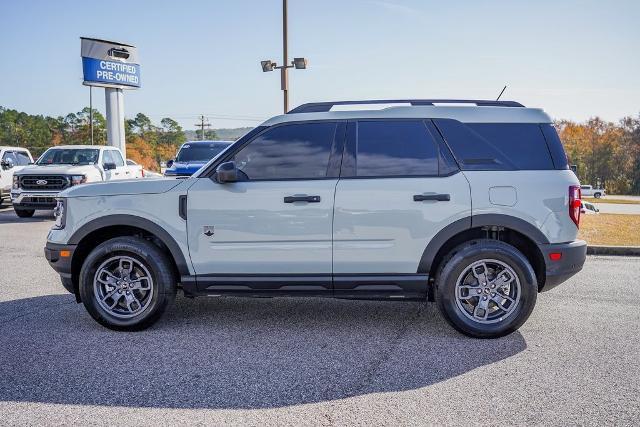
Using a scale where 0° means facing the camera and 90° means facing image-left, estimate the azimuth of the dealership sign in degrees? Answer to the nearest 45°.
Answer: approximately 315°

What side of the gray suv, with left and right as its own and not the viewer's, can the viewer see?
left

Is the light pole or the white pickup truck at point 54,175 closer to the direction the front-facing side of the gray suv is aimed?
the white pickup truck

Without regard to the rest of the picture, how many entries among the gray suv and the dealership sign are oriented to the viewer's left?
1

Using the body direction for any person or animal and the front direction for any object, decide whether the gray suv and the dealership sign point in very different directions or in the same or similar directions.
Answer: very different directions

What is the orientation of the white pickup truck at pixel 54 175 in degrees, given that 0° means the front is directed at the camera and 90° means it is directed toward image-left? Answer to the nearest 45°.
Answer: approximately 45°

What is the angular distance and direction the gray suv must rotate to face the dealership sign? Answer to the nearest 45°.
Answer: approximately 45° to its right

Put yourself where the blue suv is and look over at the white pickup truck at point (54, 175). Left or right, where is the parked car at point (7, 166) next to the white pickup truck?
right

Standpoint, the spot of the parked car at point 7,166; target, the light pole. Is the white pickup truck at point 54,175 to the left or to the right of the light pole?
right

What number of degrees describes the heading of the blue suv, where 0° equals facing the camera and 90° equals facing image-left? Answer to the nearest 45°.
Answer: approximately 45°
